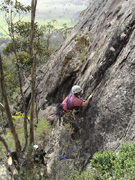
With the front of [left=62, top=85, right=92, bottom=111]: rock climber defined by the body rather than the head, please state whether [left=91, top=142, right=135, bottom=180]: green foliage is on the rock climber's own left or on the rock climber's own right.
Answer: on the rock climber's own right

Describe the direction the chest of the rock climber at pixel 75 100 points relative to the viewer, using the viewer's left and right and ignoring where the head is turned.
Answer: facing to the right of the viewer
